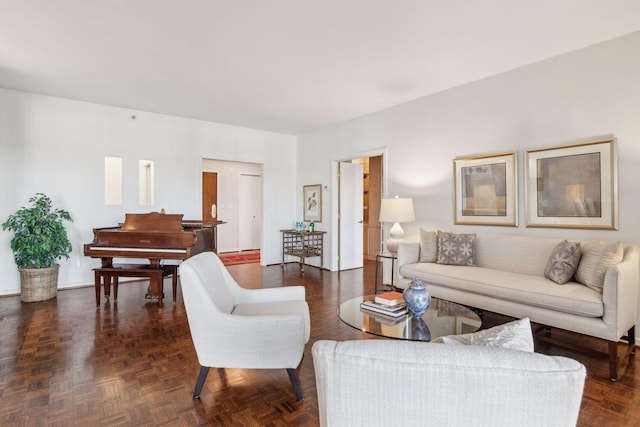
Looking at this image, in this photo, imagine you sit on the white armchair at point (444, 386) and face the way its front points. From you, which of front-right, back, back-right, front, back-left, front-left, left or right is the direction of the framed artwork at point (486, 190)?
front

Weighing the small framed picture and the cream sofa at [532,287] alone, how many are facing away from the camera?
0

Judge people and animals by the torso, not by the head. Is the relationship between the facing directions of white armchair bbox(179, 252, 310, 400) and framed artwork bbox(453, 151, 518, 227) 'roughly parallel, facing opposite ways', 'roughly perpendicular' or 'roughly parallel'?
roughly parallel, facing opposite ways

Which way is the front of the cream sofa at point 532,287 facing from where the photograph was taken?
facing the viewer and to the left of the viewer

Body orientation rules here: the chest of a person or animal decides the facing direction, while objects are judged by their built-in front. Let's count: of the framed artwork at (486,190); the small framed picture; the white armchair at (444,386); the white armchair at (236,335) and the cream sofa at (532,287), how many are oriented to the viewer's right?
1

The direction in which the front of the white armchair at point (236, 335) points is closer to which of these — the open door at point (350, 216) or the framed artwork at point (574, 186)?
the framed artwork

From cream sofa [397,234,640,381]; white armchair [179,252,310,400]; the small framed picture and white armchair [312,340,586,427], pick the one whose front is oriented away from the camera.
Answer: white armchair [312,340,586,427]

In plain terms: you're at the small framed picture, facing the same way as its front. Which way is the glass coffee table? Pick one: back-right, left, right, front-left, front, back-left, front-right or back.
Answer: front-left

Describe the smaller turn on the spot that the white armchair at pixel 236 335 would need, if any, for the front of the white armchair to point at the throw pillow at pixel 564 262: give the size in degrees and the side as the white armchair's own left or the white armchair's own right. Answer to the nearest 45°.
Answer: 0° — it already faces it

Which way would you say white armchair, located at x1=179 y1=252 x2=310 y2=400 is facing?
to the viewer's right

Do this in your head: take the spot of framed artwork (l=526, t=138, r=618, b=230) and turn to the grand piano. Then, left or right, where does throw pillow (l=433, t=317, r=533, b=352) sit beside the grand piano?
left

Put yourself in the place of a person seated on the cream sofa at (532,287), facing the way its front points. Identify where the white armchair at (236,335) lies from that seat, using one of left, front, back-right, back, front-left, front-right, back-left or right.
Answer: front

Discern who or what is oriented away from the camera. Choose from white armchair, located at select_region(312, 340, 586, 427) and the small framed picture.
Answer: the white armchair

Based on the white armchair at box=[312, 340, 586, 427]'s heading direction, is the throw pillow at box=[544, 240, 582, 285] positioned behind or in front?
in front

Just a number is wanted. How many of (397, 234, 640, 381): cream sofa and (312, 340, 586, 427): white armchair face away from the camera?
1

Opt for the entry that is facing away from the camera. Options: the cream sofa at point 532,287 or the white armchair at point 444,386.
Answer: the white armchair at point 444,386

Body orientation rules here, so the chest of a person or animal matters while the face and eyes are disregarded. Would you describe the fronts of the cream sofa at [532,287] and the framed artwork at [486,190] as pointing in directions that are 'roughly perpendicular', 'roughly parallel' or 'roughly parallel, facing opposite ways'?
roughly parallel

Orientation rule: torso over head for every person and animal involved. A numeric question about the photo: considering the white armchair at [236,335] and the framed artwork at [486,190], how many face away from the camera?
0

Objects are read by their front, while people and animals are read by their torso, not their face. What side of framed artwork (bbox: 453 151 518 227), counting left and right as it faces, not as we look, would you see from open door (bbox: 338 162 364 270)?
right
